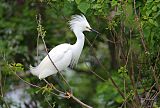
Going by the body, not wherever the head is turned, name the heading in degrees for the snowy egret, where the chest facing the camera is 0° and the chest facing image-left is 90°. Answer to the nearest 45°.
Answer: approximately 270°
